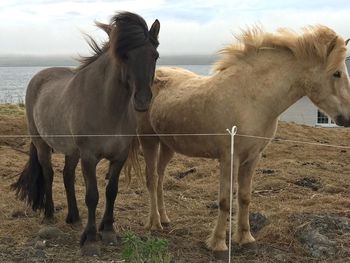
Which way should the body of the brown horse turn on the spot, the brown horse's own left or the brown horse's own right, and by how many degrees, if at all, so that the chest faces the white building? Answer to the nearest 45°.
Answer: approximately 90° to the brown horse's own left

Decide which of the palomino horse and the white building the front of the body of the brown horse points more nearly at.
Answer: the palomino horse

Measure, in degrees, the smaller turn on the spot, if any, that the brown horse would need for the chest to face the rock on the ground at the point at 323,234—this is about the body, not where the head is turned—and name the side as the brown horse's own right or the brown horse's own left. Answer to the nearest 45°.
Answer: approximately 45° to the brown horse's own left

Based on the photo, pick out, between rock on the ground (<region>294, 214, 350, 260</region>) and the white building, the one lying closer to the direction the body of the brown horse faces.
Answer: the rock on the ground

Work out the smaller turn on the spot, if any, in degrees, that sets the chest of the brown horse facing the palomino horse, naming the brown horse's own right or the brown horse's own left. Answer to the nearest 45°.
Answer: approximately 45° to the brown horse's own left

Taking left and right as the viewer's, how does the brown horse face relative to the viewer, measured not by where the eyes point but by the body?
facing the viewer and to the right of the viewer
